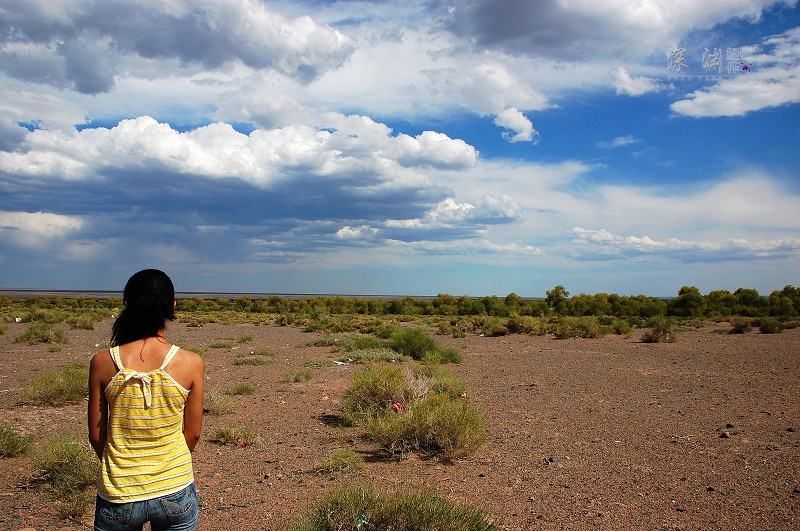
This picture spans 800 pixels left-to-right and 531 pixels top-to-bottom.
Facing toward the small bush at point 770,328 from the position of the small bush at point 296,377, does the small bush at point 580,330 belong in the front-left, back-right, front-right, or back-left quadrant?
front-left

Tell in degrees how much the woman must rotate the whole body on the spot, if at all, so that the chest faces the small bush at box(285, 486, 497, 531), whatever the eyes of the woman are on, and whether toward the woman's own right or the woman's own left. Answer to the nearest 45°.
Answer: approximately 45° to the woman's own right

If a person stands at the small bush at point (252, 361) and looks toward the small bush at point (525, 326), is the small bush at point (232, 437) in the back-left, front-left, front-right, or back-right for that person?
back-right

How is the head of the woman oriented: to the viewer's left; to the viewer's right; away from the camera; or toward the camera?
away from the camera

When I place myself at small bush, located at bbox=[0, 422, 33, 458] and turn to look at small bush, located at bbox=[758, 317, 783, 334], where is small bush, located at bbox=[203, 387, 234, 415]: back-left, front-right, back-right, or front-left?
front-left

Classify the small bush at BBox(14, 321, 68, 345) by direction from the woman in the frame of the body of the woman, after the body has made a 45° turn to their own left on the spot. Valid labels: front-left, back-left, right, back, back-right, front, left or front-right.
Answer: front-right

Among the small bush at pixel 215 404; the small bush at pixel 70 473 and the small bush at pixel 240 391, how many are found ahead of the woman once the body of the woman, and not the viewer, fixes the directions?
3

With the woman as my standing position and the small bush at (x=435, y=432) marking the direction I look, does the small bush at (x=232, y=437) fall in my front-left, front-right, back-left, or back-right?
front-left

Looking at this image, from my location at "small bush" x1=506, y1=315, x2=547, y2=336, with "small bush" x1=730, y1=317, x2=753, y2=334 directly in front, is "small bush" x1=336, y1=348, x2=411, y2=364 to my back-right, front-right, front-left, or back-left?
back-right

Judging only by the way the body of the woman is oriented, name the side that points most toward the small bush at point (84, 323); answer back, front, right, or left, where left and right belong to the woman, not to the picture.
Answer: front

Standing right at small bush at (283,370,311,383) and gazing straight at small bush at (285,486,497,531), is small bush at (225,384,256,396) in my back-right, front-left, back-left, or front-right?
front-right

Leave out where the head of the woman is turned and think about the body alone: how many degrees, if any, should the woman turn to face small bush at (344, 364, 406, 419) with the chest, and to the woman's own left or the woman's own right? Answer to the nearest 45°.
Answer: approximately 45° to the woman's own right

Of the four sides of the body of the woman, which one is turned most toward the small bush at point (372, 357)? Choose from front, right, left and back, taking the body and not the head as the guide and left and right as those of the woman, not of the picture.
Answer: front

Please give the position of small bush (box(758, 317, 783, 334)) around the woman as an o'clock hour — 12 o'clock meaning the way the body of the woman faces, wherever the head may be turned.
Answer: The small bush is roughly at 2 o'clock from the woman.

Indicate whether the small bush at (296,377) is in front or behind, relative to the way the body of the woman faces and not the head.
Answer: in front

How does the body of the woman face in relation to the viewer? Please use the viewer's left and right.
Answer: facing away from the viewer

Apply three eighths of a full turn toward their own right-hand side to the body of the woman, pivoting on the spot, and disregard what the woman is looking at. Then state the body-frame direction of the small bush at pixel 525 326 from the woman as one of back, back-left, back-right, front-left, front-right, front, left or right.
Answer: left
